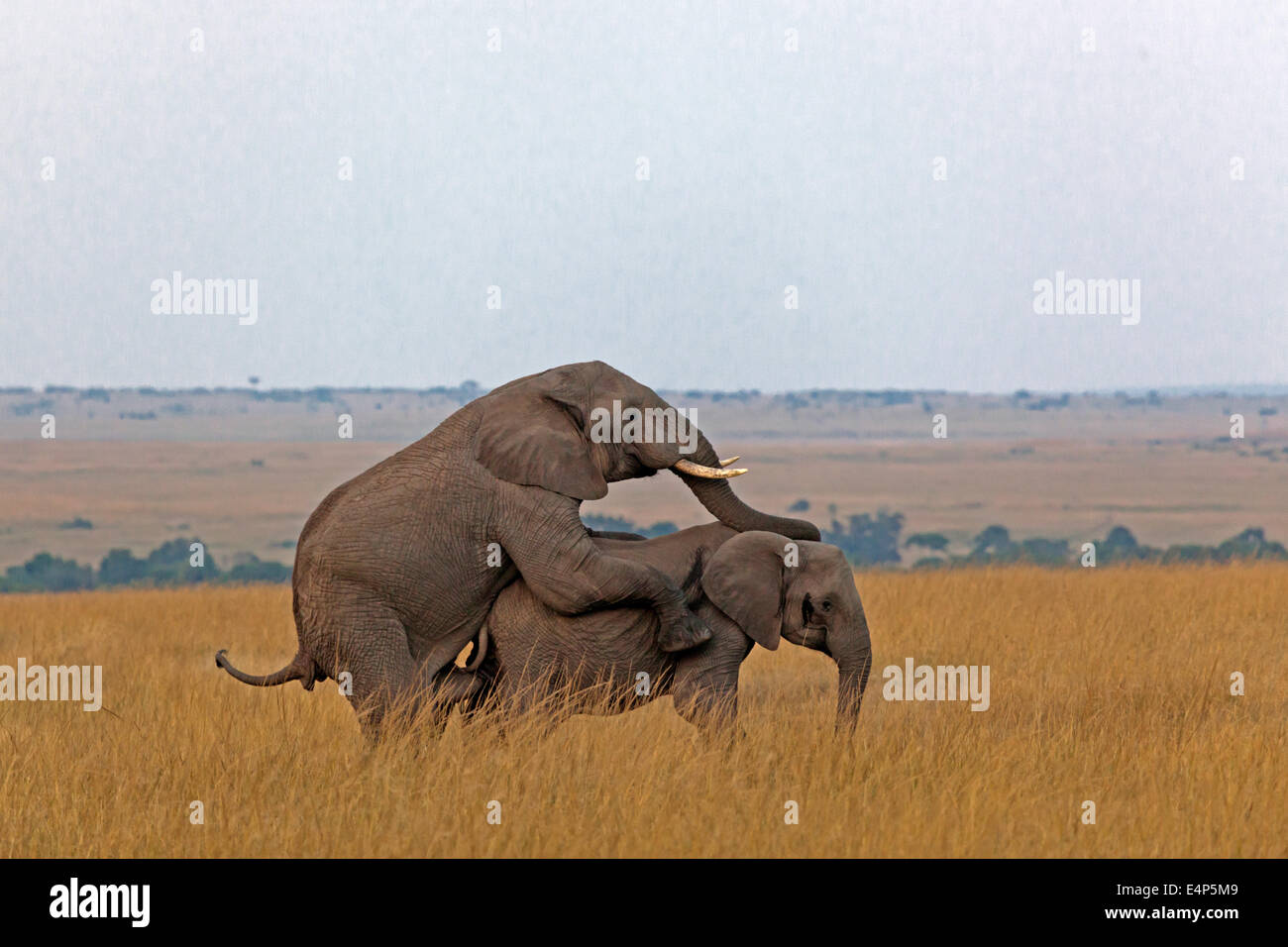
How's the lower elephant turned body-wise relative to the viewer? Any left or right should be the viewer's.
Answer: facing to the right of the viewer
